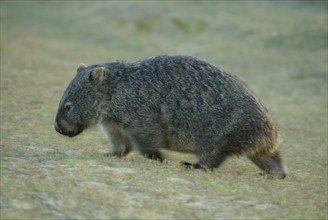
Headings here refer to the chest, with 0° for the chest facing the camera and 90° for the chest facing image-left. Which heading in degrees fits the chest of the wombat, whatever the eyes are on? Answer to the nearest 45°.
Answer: approximately 90°
